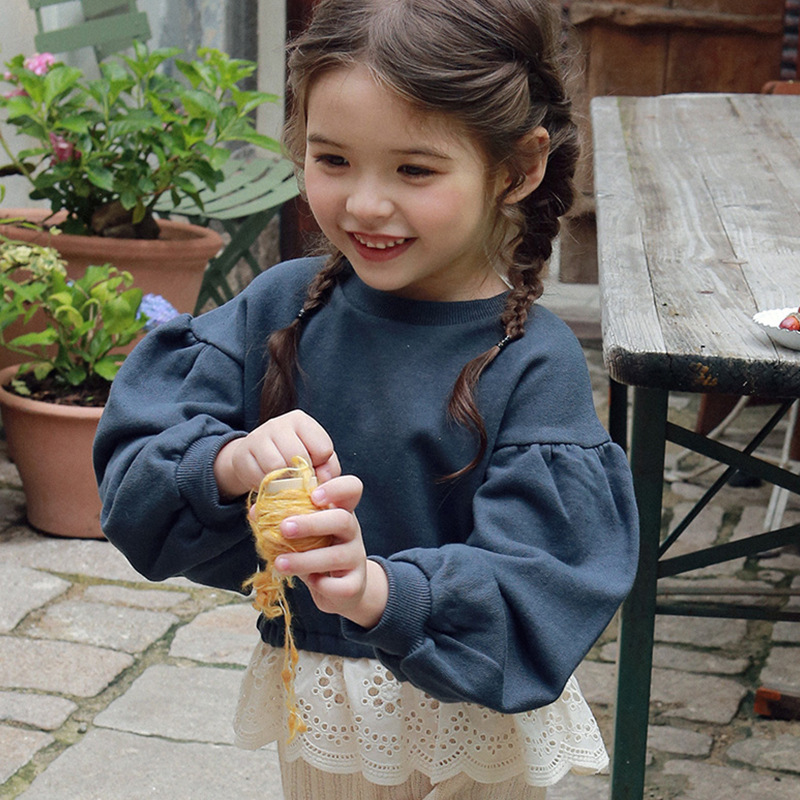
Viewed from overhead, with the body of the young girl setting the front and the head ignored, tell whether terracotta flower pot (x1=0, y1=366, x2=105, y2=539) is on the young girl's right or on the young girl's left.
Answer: on the young girl's right

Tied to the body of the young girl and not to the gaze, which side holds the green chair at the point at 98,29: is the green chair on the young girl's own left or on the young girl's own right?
on the young girl's own right

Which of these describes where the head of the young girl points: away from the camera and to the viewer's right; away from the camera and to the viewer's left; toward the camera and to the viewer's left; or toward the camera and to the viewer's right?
toward the camera and to the viewer's left

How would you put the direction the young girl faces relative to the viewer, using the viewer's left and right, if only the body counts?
facing the viewer and to the left of the viewer

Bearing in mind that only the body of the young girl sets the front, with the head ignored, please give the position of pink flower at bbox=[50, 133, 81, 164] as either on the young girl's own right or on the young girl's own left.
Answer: on the young girl's own right

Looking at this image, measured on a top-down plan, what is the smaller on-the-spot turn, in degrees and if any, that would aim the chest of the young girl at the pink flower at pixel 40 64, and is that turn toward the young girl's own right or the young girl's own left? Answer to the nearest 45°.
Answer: approximately 135° to the young girl's own right

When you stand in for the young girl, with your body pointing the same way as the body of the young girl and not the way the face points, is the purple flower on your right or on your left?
on your right
